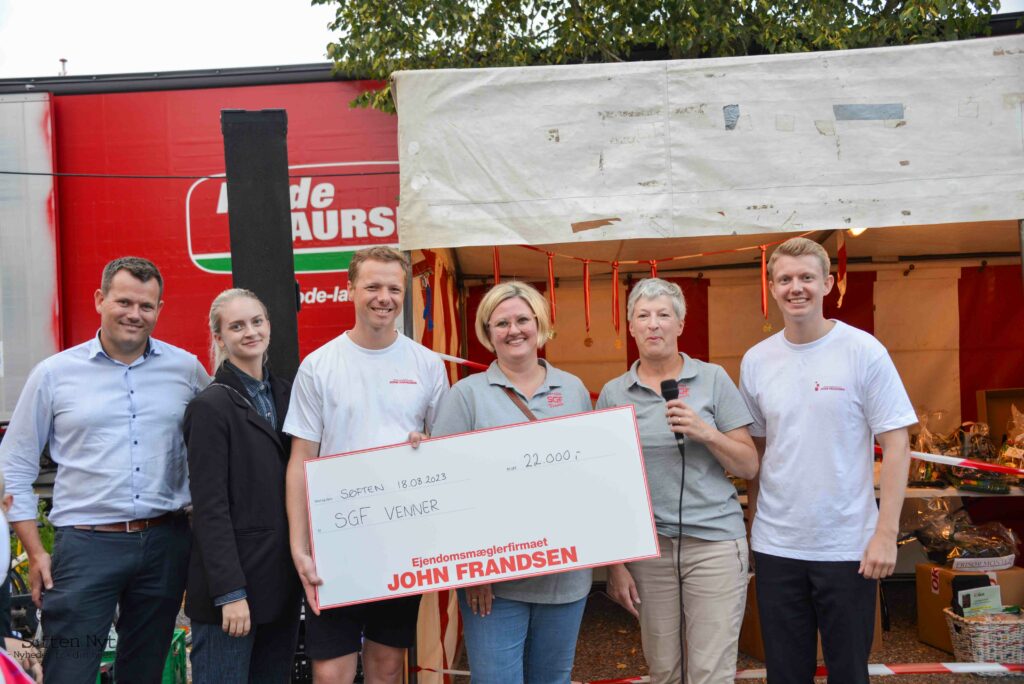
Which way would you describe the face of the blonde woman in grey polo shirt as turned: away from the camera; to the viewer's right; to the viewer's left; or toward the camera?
toward the camera

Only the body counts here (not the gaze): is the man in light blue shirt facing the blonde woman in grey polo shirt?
no

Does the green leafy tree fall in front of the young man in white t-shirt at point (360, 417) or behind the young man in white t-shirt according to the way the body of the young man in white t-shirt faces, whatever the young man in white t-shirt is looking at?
behind

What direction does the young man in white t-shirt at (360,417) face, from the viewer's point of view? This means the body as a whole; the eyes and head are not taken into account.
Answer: toward the camera

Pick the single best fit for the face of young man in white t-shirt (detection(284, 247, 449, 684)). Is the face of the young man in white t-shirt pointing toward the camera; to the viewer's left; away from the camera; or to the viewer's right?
toward the camera

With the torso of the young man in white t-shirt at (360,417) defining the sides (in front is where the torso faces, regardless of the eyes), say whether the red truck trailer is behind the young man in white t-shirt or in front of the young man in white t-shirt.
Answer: behind

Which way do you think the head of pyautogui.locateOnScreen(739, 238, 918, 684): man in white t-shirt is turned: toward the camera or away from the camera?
toward the camera

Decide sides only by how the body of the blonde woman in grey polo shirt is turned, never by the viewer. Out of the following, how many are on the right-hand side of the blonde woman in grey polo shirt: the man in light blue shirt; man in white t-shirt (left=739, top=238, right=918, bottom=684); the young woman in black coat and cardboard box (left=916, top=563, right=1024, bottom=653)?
2

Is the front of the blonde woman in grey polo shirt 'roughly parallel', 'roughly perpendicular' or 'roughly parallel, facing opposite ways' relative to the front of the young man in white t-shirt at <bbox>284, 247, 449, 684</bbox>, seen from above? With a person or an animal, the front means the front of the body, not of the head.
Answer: roughly parallel

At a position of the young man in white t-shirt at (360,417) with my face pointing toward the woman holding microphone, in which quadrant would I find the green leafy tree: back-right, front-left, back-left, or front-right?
front-left

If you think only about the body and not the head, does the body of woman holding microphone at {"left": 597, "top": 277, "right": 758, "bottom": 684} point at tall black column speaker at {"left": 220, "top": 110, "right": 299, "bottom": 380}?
no

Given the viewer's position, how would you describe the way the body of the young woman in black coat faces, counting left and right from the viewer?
facing the viewer and to the right of the viewer

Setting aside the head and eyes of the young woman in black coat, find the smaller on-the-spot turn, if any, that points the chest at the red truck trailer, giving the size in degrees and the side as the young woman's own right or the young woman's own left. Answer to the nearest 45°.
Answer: approximately 135° to the young woman's own left

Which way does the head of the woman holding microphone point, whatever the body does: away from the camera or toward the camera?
toward the camera

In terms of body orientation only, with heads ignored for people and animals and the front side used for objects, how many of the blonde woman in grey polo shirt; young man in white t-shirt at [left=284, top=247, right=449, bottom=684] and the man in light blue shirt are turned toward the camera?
3

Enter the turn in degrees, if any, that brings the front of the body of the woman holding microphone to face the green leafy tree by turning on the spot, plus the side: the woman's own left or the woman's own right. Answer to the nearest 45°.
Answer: approximately 180°

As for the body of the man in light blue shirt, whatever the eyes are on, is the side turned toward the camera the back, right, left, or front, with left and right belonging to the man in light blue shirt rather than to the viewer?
front
